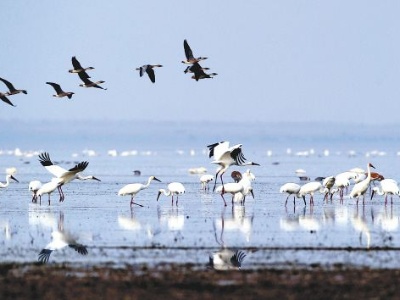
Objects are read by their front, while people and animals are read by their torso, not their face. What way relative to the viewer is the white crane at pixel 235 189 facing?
to the viewer's right
